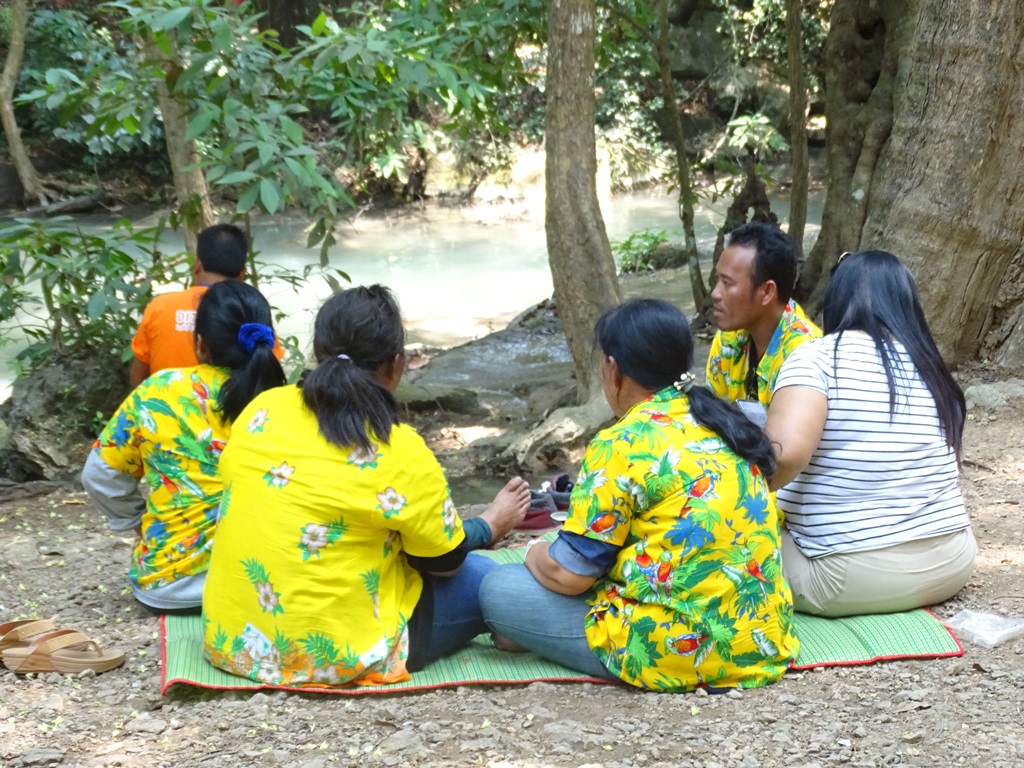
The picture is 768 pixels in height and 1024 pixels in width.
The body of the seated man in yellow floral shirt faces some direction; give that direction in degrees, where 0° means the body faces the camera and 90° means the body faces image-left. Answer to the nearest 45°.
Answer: approximately 45°

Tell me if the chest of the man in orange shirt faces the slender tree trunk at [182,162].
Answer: yes

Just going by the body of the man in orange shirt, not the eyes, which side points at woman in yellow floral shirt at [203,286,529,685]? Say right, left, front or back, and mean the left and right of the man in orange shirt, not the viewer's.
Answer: back

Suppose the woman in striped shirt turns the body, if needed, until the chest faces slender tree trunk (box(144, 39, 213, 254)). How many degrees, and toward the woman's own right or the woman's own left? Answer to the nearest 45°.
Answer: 0° — they already face it

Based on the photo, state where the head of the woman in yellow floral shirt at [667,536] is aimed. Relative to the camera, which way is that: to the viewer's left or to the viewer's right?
to the viewer's left

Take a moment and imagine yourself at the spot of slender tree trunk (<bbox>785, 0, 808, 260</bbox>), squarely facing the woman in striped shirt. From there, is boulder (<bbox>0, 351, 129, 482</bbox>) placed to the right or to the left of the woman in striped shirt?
right

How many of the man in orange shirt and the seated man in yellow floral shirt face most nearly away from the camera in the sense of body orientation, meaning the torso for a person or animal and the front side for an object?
1

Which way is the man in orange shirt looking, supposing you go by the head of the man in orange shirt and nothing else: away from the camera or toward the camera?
away from the camera

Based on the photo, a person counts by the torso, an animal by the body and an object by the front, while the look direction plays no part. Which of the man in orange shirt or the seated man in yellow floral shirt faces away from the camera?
the man in orange shirt

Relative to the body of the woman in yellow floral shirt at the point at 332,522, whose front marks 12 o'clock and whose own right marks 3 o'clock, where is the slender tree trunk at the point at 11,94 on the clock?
The slender tree trunk is roughly at 10 o'clock from the woman in yellow floral shirt.

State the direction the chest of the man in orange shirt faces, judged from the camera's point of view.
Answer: away from the camera

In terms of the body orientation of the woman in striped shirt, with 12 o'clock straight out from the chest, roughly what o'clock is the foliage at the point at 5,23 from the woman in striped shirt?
The foliage is roughly at 12 o'clock from the woman in striped shirt.

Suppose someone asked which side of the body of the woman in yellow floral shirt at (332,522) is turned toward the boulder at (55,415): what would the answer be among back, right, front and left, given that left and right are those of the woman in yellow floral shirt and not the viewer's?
left

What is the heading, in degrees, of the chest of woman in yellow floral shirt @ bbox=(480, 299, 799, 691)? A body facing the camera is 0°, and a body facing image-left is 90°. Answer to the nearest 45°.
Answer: approximately 135°

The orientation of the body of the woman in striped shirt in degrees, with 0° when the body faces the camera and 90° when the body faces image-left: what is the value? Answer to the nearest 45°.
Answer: approximately 135°

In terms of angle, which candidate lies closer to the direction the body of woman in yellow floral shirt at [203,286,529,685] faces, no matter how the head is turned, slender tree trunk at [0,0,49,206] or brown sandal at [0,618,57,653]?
the slender tree trunk

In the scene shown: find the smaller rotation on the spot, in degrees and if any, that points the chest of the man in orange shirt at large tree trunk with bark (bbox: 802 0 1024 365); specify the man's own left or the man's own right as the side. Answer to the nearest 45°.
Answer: approximately 90° to the man's own right

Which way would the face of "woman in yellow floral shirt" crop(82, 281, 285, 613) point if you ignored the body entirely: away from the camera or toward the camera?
away from the camera
